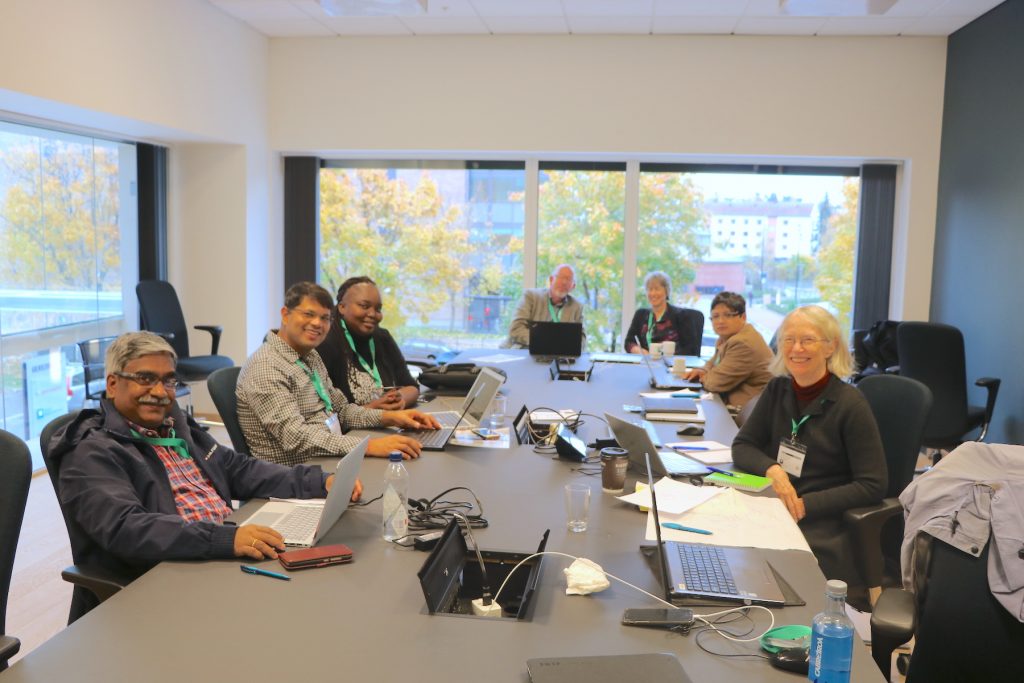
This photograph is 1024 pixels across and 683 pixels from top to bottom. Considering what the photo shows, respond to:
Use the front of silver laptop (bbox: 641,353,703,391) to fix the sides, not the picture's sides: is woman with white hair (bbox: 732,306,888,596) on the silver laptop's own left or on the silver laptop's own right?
on the silver laptop's own right

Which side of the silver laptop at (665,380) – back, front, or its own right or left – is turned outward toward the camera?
right

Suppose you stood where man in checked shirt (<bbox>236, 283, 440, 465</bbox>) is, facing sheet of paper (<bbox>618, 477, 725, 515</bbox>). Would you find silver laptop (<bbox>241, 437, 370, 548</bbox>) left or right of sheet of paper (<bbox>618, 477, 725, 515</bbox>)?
right

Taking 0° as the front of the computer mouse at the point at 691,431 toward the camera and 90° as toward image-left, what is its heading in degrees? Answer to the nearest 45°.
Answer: approximately 90°

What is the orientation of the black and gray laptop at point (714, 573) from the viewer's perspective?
to the viewer's right

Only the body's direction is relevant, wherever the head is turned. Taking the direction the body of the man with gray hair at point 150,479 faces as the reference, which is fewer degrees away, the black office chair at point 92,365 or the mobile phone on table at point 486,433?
the mobile phone on table

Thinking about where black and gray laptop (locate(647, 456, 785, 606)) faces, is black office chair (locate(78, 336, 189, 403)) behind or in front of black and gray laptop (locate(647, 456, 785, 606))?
behind

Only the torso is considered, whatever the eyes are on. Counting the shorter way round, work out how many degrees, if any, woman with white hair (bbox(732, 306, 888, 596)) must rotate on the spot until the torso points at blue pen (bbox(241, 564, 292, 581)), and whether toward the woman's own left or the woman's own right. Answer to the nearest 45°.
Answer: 0° — they already face it

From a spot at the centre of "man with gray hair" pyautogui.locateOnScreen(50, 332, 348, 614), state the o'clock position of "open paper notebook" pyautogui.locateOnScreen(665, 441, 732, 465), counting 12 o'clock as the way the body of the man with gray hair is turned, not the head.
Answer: The open paper notebook is roughly at 10 o'clock from the man with gray hair.
